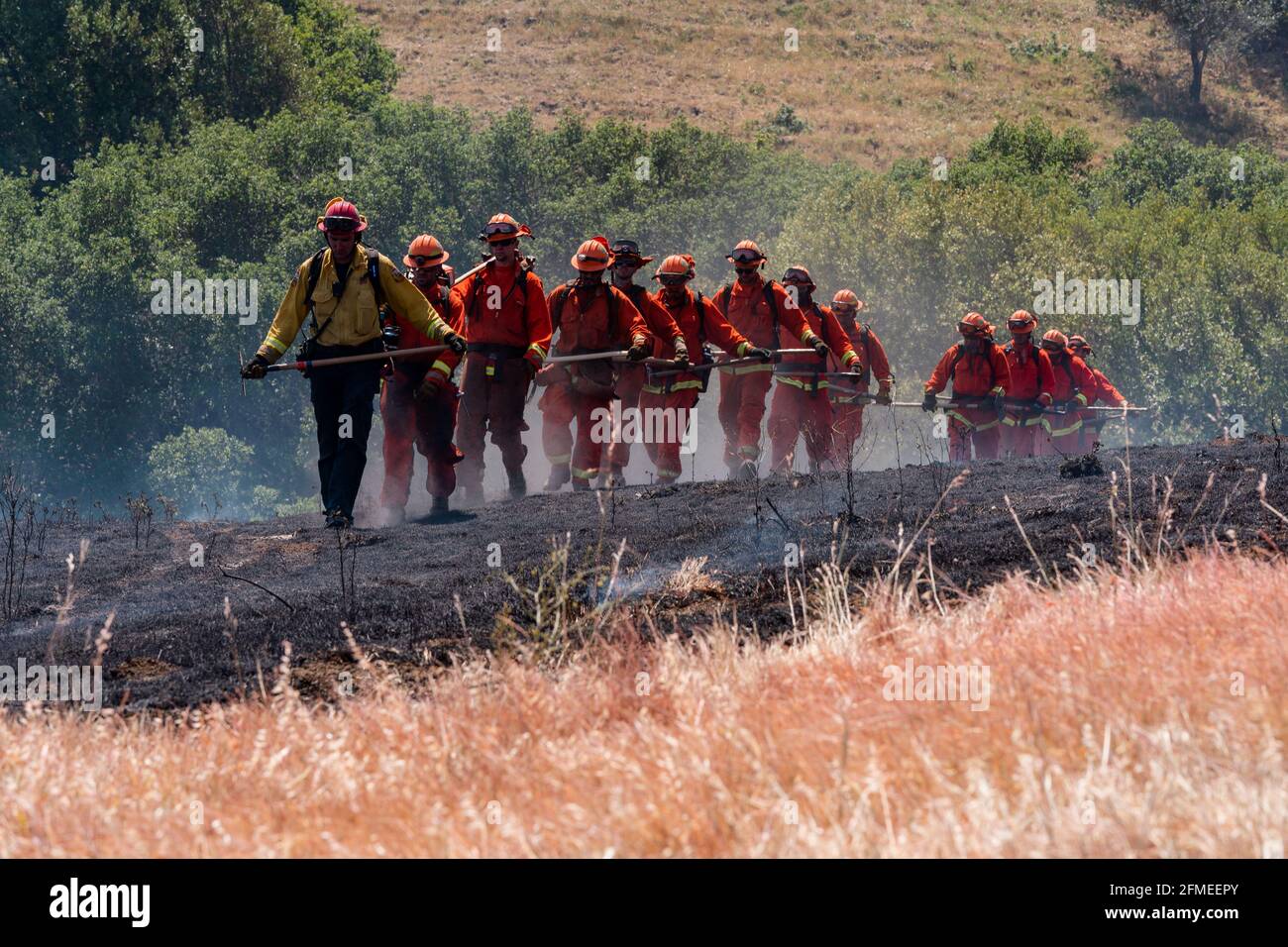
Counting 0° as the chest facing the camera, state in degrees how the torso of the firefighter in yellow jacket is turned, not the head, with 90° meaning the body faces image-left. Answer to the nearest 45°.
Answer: approximately 0°
